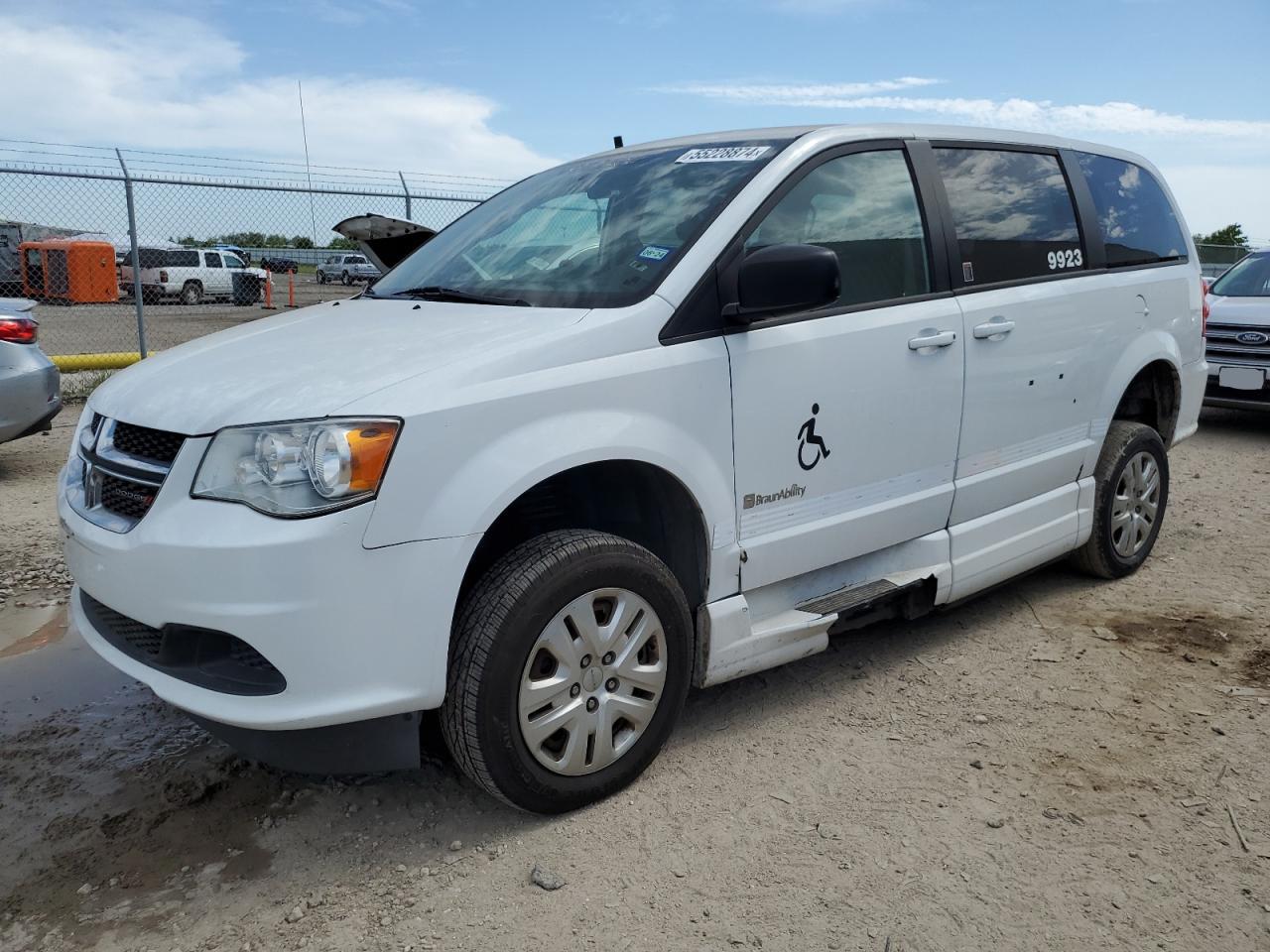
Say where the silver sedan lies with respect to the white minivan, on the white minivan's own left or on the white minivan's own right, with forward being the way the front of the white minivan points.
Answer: on the white minivan's own right

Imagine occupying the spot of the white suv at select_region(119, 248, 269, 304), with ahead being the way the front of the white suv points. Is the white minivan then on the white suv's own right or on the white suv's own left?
on the white suv's own right

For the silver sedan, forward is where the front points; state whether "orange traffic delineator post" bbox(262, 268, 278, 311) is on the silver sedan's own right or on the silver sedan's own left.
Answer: on the silver sedan's own right

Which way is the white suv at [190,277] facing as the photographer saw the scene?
facing away from the viewer and to the right of the viewer

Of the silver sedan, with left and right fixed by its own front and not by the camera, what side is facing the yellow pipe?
right

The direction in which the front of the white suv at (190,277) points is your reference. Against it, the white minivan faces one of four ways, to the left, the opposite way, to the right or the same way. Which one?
the opposite way

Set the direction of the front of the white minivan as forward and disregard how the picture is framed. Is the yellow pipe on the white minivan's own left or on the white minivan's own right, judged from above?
on the white minivan's own right

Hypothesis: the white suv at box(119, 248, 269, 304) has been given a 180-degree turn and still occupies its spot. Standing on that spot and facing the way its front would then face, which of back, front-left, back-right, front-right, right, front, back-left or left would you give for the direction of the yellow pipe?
front-left

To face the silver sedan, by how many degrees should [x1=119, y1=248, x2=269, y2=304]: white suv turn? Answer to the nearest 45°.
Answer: approximately 135° to its right
